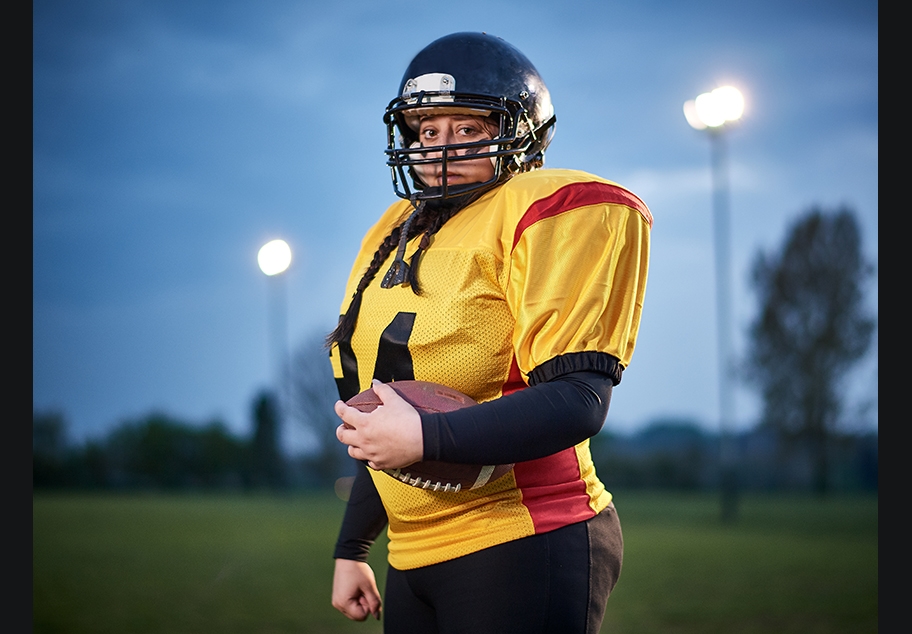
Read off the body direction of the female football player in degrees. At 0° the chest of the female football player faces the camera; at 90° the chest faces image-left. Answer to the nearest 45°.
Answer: approximately 45°

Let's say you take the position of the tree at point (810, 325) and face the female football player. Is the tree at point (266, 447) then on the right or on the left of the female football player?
right

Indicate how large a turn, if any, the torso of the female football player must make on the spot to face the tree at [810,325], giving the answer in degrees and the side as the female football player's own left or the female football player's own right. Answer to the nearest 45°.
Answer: approximately 135° to the female football player's own right

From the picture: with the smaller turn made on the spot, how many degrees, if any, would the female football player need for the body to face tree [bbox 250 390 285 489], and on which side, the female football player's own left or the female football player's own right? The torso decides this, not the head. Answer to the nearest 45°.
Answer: approximately 135° to the female football player's own right
